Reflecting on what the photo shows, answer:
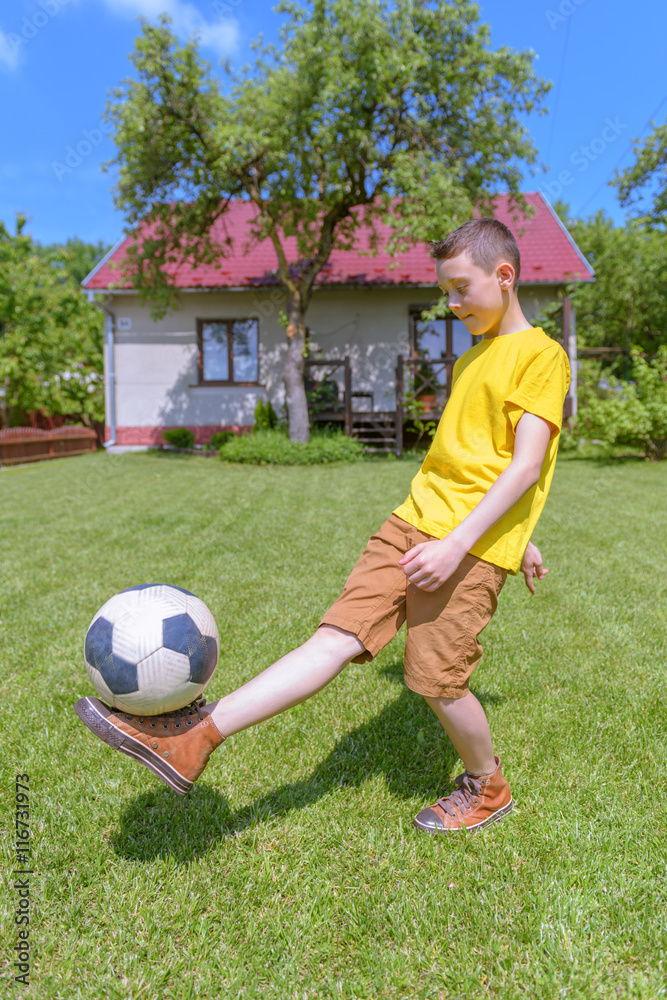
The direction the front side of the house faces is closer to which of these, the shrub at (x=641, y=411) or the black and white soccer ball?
the black and white soccer ball

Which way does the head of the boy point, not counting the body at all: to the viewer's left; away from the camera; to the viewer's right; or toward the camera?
to the viewer's left

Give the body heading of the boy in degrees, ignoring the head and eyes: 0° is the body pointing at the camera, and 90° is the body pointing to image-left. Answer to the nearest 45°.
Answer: approximately 45°

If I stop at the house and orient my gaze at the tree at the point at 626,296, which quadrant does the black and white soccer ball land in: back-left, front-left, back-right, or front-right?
back-right

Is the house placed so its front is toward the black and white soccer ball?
yes

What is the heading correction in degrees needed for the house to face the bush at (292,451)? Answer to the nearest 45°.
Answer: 0° — it already faces it

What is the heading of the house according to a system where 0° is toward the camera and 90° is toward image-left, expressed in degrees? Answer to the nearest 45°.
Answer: approximately 0°
